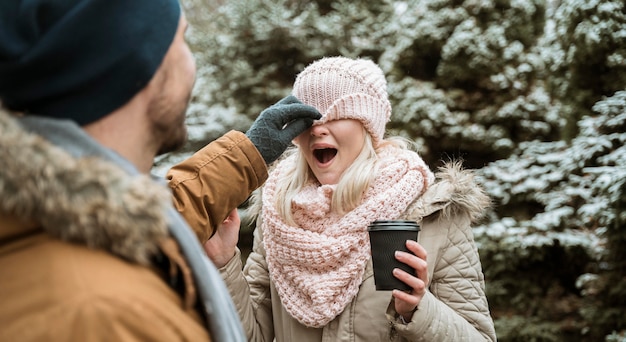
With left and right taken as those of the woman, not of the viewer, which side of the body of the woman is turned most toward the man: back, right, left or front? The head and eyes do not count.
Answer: front

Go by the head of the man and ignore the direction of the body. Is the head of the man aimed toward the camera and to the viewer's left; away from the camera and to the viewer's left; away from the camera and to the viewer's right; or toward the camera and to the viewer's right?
away from the camera and to the viewer's right

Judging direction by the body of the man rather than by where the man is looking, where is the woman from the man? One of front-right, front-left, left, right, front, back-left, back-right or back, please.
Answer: front

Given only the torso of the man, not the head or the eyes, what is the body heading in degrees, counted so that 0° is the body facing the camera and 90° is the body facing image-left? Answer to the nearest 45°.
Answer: approximately 225°

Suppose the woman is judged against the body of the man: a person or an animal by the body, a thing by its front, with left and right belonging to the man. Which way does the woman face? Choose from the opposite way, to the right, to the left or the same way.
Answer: the opposite way
